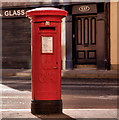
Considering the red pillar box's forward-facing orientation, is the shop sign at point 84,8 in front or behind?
behind

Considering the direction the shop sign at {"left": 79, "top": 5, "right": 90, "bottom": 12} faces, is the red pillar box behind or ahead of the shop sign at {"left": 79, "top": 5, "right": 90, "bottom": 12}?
ahead

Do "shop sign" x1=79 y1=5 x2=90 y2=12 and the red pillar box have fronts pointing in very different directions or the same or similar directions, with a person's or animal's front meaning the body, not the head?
same or similar directions

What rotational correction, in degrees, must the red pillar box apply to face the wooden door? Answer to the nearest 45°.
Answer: approximately 180°

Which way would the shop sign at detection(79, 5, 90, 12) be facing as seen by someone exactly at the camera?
facing the viewer

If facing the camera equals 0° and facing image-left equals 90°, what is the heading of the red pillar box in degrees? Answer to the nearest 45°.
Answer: approximately 0°

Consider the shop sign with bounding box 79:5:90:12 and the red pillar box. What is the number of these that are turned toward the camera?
2
